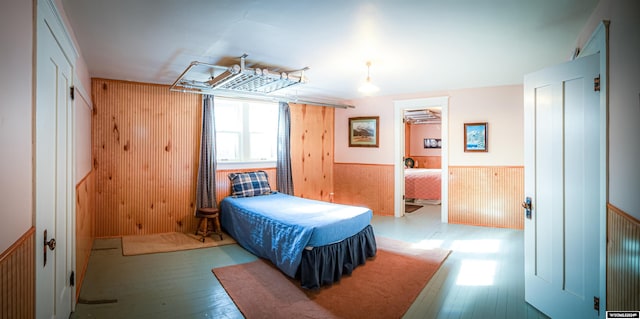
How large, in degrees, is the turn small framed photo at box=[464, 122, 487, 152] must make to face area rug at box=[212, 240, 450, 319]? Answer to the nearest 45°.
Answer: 0° — it already faces it

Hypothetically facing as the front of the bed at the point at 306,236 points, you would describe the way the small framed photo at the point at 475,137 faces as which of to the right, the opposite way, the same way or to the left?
to the right

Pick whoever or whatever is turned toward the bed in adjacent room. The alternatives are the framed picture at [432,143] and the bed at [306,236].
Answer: the framed picture

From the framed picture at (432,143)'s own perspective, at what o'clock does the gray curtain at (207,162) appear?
The gray curtain is roughly at 1 o'clock from the framed picture.

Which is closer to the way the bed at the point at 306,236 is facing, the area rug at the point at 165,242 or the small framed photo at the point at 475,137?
the small framed photo

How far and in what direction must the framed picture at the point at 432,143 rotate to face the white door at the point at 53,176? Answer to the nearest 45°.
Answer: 0° — it already faces it

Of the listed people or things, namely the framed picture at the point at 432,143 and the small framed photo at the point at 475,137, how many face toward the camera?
2

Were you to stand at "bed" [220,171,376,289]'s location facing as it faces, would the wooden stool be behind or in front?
behind

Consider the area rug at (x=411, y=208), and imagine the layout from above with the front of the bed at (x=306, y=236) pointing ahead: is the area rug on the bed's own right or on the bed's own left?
on the bed's own left

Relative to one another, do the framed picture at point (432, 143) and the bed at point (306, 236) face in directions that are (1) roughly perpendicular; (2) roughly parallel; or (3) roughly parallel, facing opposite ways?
roughly perpendicular

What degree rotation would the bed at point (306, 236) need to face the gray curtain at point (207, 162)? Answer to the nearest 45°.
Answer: approximately 180°
